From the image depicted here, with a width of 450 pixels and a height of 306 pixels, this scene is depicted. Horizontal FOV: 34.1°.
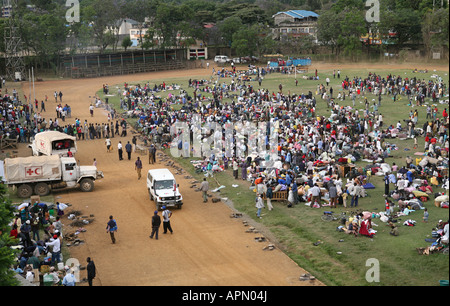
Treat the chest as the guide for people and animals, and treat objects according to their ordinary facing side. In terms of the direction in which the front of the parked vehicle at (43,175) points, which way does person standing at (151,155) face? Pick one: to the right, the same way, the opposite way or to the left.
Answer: to the left

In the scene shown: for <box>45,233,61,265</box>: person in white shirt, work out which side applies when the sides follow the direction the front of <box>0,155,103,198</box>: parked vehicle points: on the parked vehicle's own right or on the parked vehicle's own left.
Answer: on the parked vehicle's own right

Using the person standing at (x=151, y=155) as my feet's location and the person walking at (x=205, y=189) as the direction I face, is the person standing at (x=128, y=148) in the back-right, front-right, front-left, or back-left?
back-right

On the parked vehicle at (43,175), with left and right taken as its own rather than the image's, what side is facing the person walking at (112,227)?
right

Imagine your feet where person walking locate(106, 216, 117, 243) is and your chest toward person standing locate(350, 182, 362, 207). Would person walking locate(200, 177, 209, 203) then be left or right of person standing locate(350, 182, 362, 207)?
left

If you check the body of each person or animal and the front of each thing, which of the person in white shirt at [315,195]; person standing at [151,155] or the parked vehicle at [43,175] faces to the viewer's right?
the parked vehicle

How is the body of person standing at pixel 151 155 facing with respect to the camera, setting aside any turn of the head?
away from the camera

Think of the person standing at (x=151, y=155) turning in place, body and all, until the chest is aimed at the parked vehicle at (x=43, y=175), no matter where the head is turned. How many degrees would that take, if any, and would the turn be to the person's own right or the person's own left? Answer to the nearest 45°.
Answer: approximately 135° to the person's own left

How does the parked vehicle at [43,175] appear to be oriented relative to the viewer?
to the viewer's right

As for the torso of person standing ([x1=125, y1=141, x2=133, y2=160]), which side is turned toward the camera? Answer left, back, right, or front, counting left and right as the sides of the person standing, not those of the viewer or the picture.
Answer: back

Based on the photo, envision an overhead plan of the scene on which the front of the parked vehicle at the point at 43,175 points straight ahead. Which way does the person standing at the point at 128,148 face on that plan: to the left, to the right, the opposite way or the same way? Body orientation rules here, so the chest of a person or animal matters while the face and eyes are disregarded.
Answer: to the left

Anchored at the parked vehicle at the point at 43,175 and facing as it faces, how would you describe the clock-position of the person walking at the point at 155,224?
The person walking is roughly at 2 o'clock from the parked vehicle.
